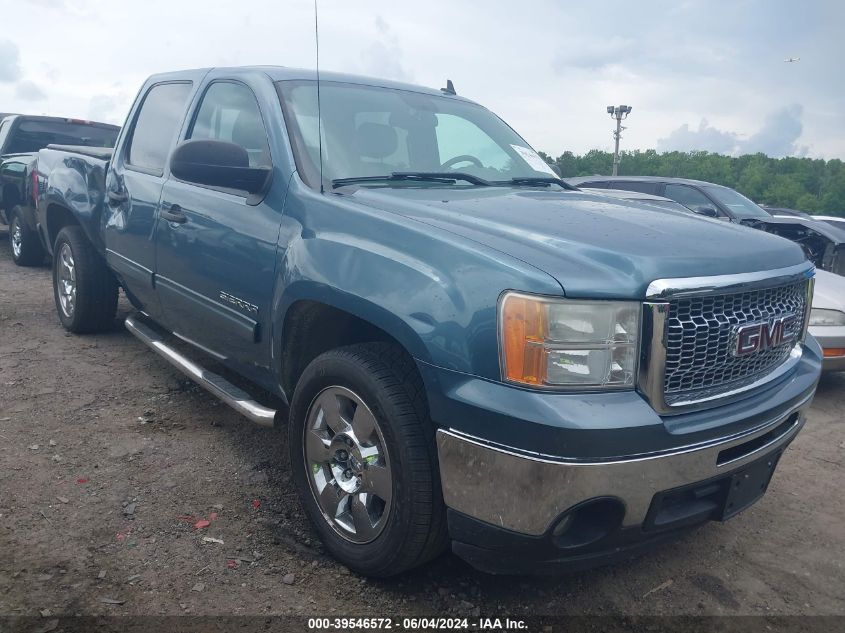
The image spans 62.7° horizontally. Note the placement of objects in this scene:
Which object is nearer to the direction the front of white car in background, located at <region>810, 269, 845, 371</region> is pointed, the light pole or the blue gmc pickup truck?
the blue gmc pickup truck

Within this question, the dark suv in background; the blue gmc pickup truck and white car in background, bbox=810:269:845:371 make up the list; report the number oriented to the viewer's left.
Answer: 0

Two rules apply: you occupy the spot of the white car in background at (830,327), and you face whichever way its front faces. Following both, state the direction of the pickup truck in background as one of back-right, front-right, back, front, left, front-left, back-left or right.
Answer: back-right

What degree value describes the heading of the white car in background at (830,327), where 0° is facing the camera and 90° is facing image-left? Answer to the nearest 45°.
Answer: approximately 315°

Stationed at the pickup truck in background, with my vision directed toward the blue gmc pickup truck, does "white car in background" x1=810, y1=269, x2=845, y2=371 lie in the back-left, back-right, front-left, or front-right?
front-left

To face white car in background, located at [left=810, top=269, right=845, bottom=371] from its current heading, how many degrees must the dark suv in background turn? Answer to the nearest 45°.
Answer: approximately 45° to its right

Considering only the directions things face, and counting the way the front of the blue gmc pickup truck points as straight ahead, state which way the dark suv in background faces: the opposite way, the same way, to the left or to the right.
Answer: the same way

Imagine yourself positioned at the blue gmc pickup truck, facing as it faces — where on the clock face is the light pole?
The light pole is roughly at 8 o'clock from the blue gmc pickup truck.

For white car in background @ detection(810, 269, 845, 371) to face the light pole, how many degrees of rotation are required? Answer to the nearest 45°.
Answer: approximately 135° to its left

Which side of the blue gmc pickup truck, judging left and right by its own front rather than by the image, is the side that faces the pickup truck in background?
back

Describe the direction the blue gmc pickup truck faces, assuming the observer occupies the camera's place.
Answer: facing the viewer and to the right of the viewer

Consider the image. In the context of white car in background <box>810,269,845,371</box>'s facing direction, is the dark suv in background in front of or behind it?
behind

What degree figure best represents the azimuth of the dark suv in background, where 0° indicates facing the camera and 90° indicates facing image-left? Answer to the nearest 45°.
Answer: approximately 315°

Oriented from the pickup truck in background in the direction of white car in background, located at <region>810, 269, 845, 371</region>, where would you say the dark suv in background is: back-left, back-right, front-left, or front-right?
front-left
